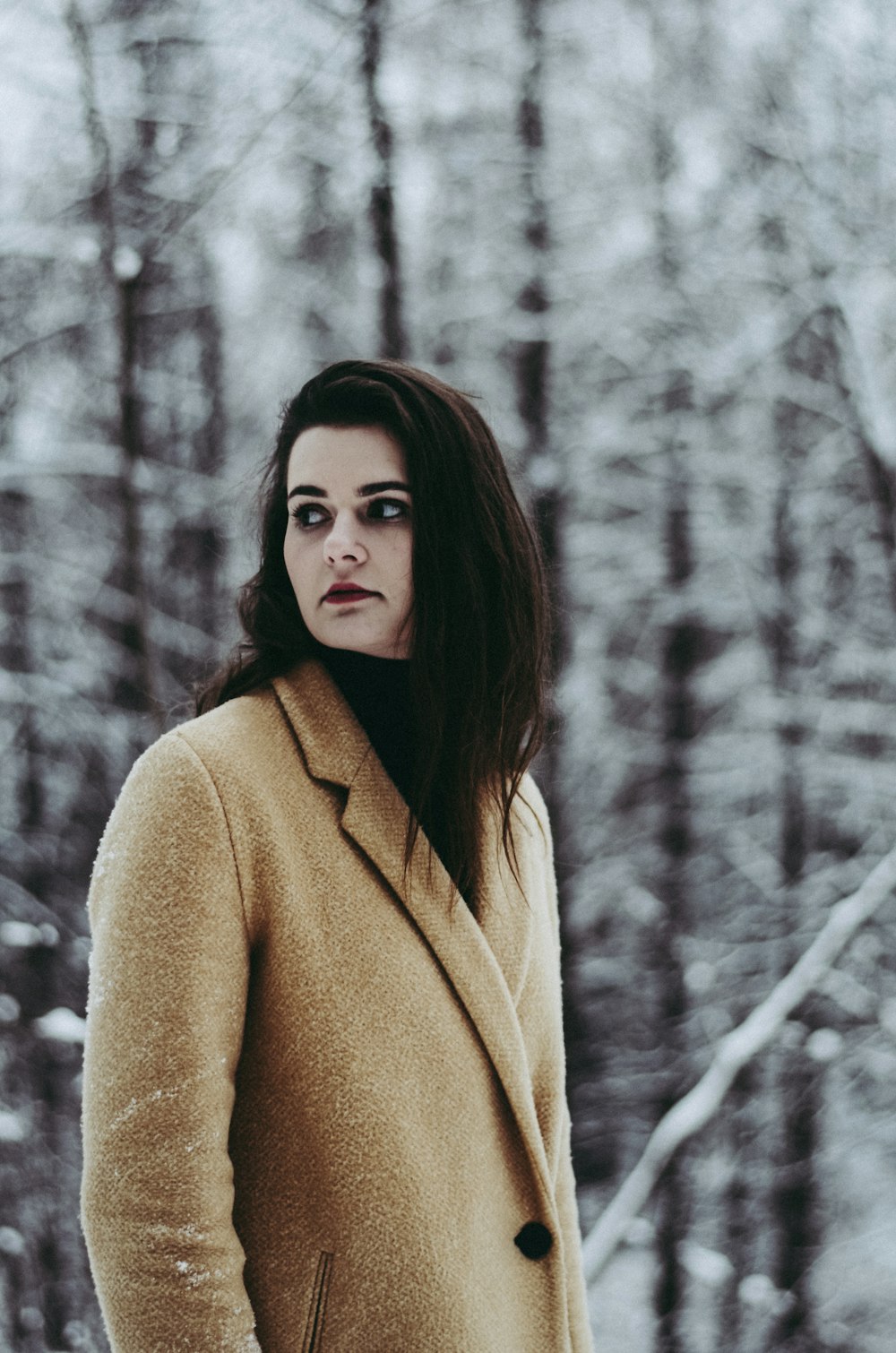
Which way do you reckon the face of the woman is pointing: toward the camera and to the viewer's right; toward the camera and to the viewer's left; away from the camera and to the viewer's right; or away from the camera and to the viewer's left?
toward the camera and to the viewer's left

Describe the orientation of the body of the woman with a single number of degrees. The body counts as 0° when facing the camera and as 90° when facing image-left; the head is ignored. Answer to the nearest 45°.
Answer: approximately 315°

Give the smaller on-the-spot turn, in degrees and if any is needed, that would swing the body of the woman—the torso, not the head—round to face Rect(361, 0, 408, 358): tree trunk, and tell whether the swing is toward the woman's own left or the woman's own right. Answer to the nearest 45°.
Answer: approximately 135° to the woman's own left
